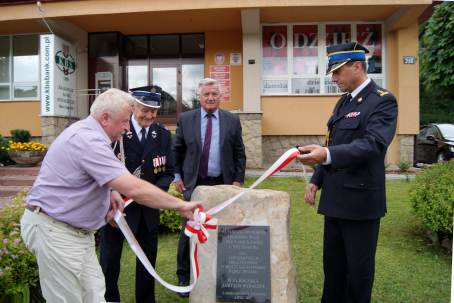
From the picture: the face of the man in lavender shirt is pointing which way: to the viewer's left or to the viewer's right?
to the viewer's right

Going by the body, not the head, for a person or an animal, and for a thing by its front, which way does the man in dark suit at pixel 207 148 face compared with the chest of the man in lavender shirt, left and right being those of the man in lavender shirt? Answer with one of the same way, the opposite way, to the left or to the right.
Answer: to the right

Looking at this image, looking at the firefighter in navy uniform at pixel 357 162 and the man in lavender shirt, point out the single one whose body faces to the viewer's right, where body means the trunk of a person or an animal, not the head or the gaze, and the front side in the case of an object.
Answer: the man in lavender shirt

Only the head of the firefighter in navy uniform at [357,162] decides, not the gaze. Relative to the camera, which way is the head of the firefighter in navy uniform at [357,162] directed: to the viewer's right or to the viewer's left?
to the viewer's left

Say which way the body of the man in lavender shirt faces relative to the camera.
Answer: to the viewer's right
